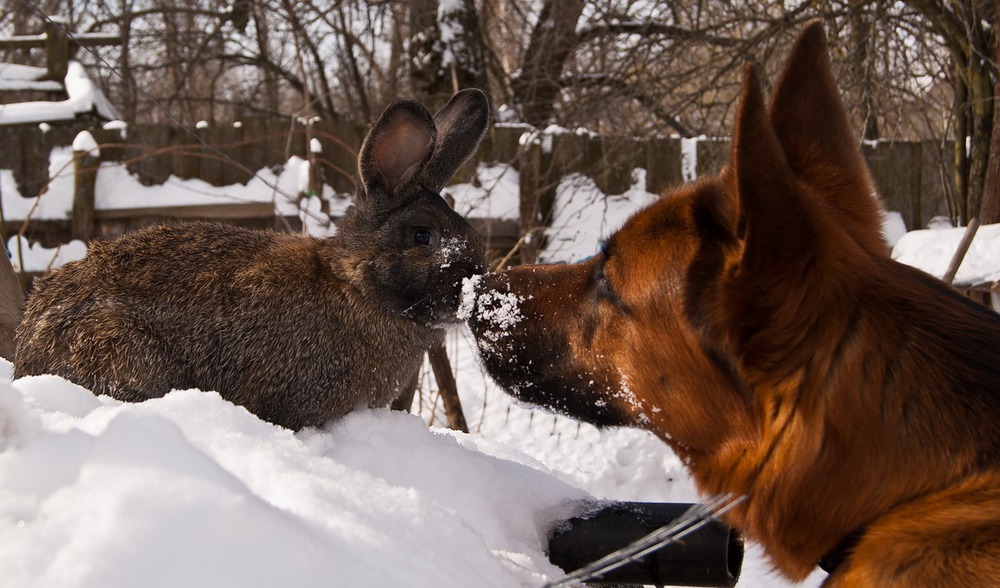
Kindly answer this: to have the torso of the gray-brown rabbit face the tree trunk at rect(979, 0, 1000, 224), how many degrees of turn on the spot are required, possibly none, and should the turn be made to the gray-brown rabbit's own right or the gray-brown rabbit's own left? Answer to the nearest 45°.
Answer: approximately 45° to the gray-brown rabbit's own left

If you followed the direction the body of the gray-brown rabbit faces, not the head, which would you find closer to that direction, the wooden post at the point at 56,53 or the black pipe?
the black pipe

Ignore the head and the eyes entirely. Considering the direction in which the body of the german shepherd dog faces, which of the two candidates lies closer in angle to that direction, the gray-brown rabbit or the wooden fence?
the gray-brown rabbit

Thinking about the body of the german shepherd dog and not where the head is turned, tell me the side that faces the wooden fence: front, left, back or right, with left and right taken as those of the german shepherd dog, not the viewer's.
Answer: right

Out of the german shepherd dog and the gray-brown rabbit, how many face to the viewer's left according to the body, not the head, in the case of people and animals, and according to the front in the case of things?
1

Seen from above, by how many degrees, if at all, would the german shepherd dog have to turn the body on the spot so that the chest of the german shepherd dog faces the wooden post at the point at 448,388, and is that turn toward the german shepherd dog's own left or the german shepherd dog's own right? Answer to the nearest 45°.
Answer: approximately 45° to the german shepherd dog's own right

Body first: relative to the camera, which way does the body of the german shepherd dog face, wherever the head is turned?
to the viewer's left

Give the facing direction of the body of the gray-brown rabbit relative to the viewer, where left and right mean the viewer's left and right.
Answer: facing to the right of the viewer

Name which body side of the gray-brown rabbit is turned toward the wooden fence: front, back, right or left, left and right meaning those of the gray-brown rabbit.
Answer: left
